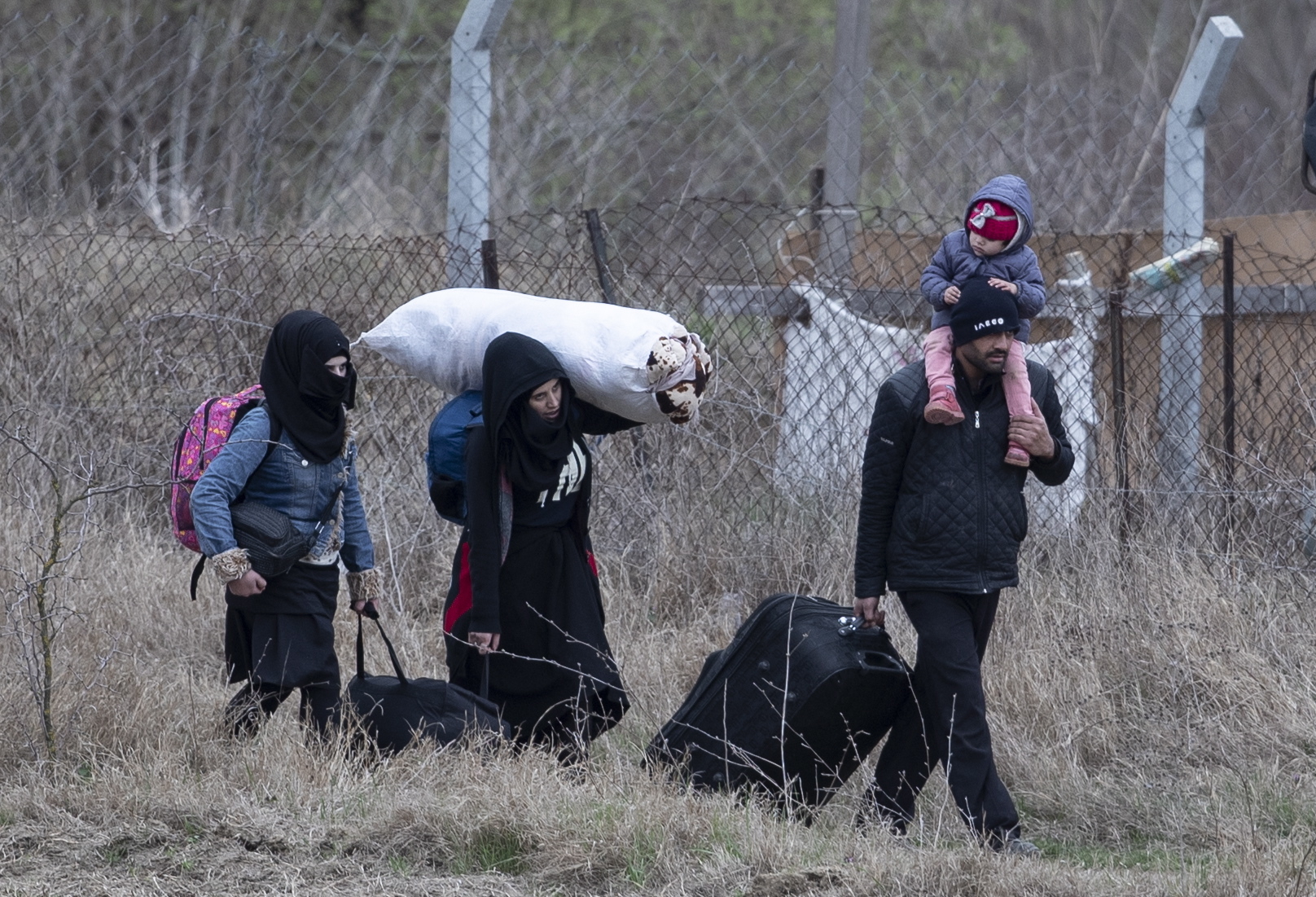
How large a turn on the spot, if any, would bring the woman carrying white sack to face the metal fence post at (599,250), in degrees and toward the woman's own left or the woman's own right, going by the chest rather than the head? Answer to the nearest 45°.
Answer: approximately 135° to the woman's own left

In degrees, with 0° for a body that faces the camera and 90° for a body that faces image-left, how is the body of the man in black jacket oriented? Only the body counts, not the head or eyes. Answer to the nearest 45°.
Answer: approximately 315°

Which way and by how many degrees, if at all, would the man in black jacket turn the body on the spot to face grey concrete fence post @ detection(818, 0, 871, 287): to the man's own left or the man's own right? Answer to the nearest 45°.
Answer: approximately 135° to the man's own left

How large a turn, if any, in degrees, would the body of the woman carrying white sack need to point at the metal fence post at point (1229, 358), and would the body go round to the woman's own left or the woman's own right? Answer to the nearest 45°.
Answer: approximately 90° to the woman's own left

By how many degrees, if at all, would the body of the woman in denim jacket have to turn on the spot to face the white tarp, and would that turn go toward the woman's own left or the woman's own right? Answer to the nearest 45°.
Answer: approximately 90° to the woman's own left

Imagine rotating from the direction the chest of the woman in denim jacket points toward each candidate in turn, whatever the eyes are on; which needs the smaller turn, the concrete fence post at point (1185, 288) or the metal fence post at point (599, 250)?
the concrete fence post

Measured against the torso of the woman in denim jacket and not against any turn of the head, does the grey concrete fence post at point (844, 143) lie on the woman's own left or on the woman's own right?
on the woman's own left

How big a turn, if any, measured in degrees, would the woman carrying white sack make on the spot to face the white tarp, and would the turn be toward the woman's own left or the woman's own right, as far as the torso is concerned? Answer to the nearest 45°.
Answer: approximately 90° to the woman's own left

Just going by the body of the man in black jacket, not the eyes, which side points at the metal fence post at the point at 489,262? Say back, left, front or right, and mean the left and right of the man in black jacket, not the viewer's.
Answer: back
